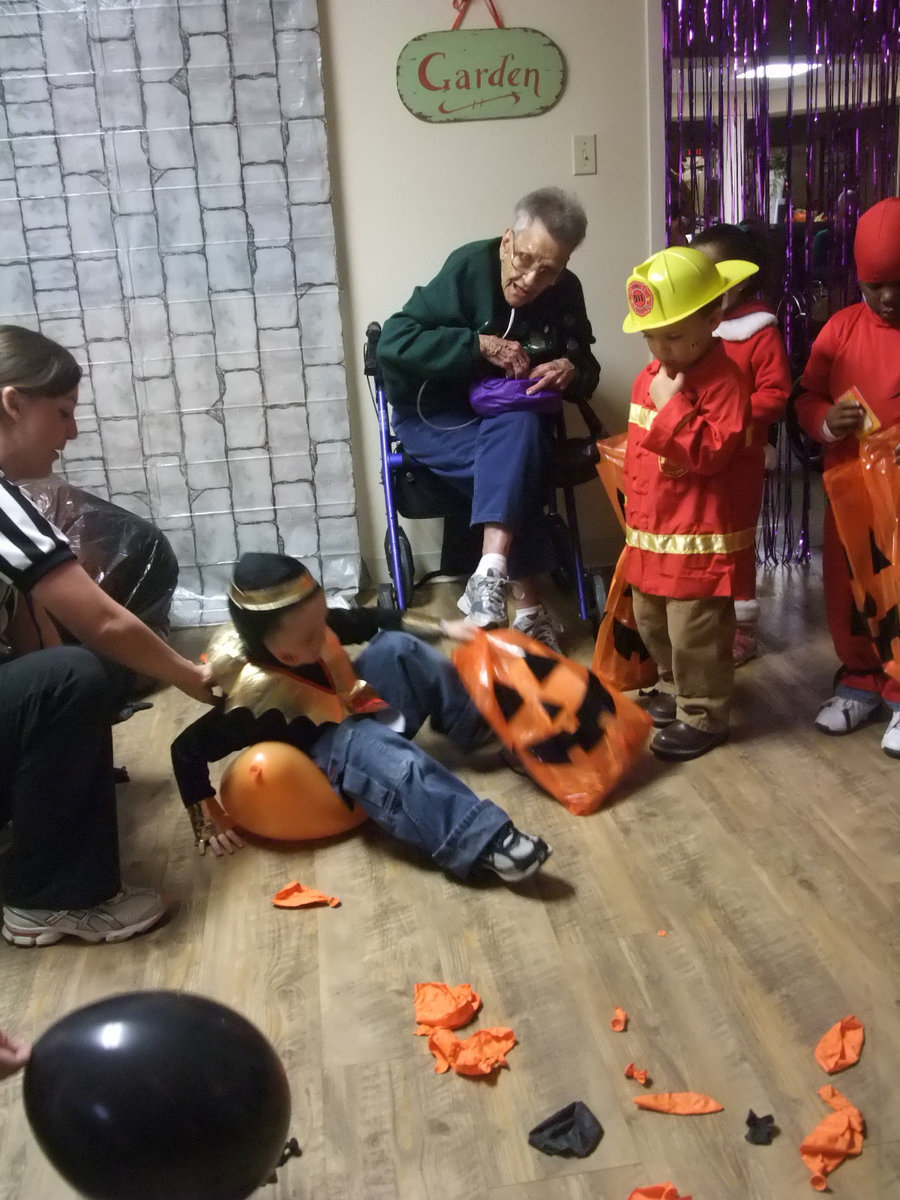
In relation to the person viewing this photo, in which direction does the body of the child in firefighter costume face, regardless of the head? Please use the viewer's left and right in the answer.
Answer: facing the viewer and to the left of the viewer

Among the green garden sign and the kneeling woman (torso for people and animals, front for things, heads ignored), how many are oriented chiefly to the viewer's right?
1

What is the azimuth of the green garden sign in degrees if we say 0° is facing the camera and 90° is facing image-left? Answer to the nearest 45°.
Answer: approximately 0°

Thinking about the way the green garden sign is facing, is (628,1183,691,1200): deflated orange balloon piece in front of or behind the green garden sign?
in front

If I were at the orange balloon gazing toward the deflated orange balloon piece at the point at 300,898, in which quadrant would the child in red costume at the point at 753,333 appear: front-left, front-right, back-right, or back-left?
back-left

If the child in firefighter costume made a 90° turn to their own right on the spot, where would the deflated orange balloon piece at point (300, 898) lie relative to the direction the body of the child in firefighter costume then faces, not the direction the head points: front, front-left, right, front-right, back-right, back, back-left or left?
left

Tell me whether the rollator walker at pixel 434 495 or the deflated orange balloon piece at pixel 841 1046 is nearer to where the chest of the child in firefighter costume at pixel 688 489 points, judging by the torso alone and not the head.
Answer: the deflated orange balloon piece

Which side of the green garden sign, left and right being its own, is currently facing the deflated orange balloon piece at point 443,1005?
front

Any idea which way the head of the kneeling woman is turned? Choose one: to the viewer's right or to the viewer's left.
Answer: to the viewer's right

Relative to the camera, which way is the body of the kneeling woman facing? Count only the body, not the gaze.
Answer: to the viewer's right
